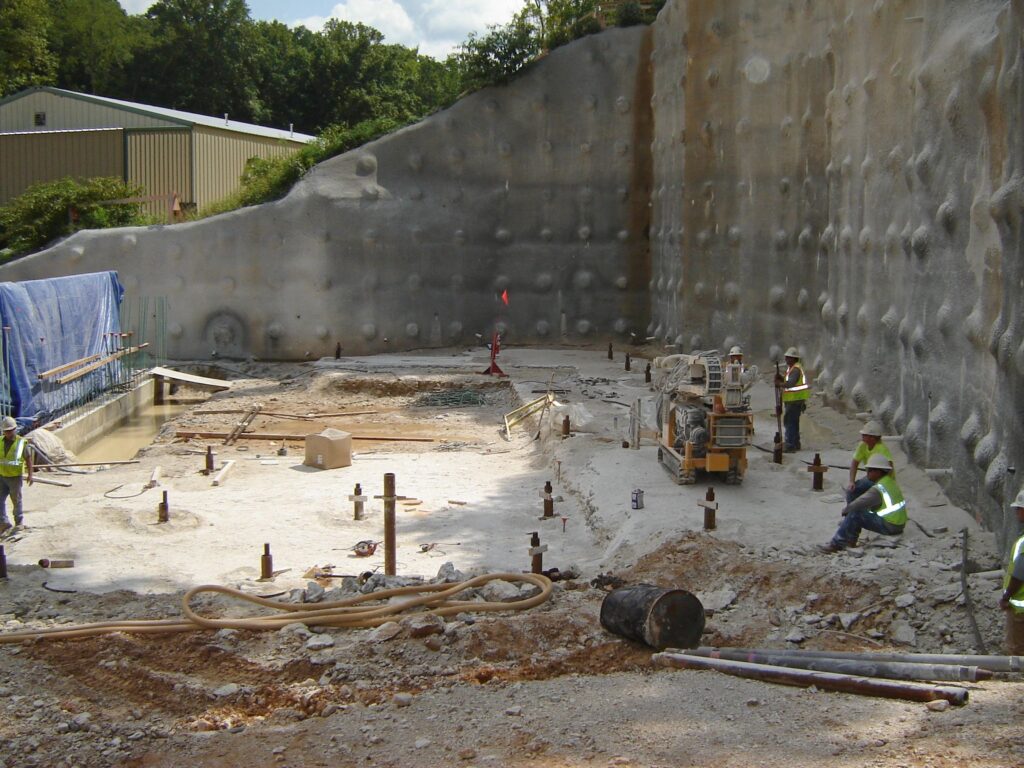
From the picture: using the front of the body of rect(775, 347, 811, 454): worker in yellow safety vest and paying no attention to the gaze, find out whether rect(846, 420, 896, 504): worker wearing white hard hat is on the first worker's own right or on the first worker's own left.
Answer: on the first worker's own left

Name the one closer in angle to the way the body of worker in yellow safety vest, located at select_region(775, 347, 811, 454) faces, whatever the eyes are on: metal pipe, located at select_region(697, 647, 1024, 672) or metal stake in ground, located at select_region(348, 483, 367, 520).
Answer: the metal stake in ground

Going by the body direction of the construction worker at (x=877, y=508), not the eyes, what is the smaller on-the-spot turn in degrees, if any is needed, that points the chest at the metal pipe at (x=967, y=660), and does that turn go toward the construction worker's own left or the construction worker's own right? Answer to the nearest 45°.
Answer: approximately 90° to the construction worker's own left

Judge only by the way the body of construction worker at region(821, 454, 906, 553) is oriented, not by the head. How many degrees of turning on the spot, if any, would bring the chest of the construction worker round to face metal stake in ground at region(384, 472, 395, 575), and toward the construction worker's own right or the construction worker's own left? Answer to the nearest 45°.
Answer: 0° — they already face it

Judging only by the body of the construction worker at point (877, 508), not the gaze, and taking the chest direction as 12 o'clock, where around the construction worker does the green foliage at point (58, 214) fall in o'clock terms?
The green foliage is roughly at 1 o'clock from the construction worker.

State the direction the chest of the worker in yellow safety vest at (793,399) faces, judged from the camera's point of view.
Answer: to the viewer's left

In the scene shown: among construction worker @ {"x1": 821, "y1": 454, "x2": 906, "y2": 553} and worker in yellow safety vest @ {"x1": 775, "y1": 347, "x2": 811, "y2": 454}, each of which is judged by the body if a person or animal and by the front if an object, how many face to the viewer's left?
2

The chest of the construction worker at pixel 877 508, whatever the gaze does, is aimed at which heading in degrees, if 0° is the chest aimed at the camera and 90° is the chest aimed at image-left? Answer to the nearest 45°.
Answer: approximately 90°

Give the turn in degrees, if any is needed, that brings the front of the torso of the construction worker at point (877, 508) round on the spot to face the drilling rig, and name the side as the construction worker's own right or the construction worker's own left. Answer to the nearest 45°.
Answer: approximately 45° to the construction worker's own right
